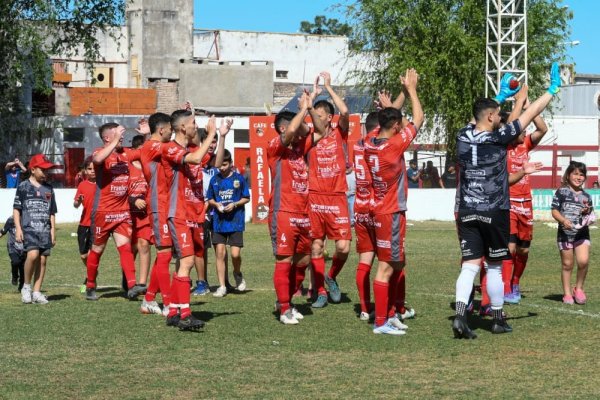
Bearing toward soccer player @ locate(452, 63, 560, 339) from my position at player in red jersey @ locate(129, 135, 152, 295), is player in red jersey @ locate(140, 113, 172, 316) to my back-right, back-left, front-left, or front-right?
front-right

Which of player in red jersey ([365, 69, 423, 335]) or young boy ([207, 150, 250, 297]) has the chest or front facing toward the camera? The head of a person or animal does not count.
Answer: the young boy

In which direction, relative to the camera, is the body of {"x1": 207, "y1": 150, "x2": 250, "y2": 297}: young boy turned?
toward the camera

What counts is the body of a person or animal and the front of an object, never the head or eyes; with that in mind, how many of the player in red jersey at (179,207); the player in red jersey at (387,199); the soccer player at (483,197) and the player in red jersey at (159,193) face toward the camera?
0

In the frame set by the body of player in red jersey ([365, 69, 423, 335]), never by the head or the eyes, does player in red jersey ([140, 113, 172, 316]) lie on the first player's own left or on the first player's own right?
on the first player's own left

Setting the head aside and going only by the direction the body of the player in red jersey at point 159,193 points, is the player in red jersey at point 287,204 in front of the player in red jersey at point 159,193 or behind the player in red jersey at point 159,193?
in front

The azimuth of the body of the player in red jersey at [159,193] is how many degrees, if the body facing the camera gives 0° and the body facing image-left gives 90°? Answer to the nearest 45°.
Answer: approximately 270°

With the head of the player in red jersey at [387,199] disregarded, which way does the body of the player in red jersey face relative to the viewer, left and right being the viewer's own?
facing away from the viewer and to the right of the viewer

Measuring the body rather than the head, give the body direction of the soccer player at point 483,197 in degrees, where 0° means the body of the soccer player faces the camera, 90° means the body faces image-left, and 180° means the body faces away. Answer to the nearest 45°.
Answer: approximately 225°

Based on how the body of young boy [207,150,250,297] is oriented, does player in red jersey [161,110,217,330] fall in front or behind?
in front

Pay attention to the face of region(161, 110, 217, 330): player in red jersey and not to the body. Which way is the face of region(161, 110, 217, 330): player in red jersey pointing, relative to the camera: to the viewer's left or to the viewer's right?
to the viewer's right

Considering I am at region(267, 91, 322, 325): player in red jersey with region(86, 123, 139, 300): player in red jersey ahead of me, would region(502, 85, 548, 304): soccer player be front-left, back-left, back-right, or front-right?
back-right
